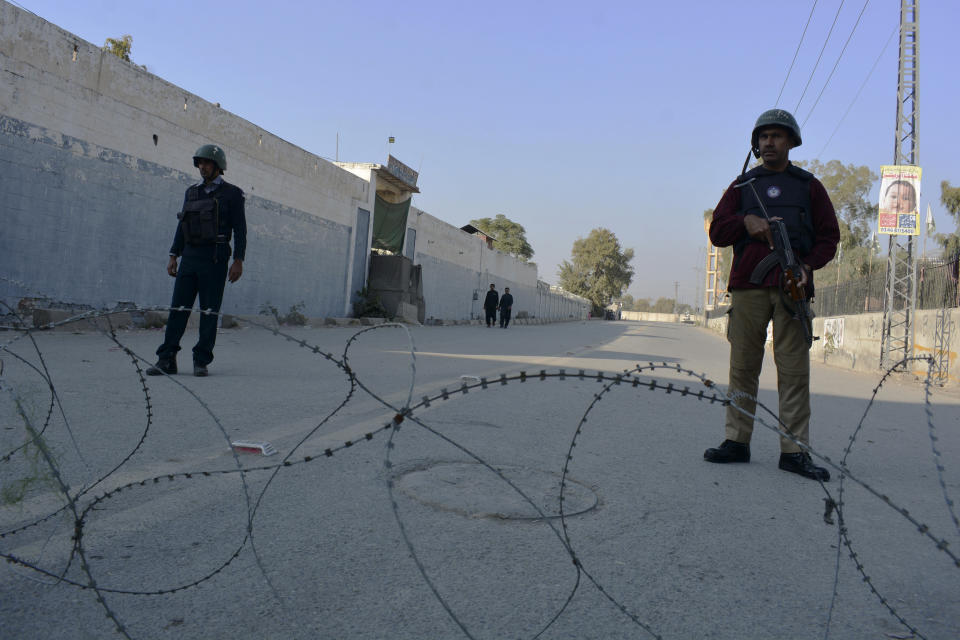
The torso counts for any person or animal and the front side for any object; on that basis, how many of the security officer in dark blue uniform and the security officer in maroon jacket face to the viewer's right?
0

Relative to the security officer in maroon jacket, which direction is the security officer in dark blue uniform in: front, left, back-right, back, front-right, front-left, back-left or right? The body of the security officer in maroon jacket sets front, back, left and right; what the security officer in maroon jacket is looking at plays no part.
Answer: right

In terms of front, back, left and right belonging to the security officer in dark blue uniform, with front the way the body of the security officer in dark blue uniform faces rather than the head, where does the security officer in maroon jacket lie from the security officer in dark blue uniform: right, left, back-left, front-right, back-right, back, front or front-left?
left

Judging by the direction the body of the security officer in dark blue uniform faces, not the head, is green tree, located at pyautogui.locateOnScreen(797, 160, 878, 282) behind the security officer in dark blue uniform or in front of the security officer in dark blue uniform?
behind

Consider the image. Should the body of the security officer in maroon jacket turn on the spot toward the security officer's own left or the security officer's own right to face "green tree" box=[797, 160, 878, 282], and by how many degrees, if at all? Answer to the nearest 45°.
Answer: approximately 180°

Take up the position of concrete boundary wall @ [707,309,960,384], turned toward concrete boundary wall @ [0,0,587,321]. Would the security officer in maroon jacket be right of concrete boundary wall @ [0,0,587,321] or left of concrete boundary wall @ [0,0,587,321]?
left

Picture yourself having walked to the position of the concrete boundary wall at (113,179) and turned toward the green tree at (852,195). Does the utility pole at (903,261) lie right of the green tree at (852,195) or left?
right

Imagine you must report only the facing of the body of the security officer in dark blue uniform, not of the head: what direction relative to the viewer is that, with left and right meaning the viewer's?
facing the viewer and to the left of the viewer

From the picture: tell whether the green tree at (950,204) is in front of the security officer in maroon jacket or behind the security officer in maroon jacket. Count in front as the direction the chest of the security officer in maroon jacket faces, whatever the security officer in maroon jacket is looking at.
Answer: behind

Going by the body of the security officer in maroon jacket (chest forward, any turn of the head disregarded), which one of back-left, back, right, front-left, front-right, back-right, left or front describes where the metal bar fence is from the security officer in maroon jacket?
back

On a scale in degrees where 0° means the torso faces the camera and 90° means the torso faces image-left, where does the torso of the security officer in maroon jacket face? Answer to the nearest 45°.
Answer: approximately 0°

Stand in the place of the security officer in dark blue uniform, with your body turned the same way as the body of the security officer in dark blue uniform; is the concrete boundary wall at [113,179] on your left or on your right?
on your right
